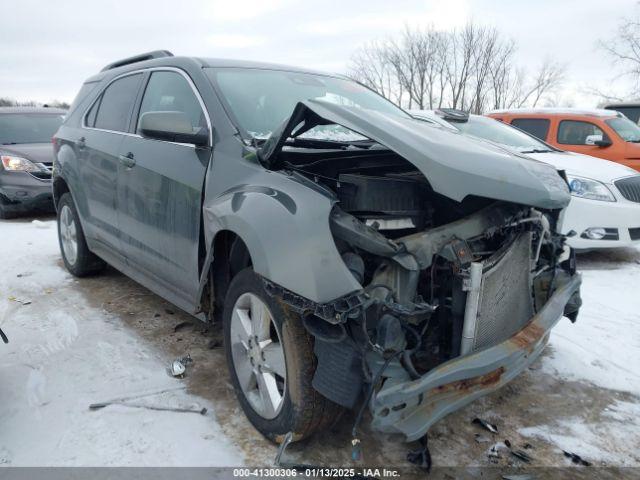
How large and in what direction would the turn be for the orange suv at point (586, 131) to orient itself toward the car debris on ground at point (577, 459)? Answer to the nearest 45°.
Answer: approximately 45° to its right

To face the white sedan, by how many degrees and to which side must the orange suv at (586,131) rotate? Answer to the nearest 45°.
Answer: approximately 45° to its right

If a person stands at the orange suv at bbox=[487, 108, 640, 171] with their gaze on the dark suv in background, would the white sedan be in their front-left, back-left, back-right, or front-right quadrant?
front-left

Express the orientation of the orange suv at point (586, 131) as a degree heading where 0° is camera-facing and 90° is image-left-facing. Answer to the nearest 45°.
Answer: approximately 315°

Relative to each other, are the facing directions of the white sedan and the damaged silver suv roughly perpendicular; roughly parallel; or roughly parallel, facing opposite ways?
roughly parallel

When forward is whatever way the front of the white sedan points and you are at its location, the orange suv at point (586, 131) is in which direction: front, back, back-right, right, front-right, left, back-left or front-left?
back-left

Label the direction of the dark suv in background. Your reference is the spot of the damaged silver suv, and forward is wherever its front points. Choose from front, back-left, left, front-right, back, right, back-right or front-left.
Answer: back

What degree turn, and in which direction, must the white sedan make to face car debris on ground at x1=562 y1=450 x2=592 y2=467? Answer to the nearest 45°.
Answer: approximately 45° to its right

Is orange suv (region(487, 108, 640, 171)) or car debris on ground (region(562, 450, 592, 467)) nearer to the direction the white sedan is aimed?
the car debris on ground

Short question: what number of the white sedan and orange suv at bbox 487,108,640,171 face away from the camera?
0

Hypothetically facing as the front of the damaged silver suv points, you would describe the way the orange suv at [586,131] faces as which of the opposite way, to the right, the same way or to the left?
the same way

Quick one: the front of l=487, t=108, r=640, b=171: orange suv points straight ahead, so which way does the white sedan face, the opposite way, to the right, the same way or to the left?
the same way

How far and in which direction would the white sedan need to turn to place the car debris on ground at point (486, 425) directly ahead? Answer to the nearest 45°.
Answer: approximately 45° to its right

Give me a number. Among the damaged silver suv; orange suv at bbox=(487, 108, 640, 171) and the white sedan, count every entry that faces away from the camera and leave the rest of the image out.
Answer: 0

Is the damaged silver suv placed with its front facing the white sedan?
no

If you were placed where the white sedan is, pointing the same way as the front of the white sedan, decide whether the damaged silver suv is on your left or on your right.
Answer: on your right

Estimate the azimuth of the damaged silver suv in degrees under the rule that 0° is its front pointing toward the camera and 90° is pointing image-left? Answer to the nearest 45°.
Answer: approximately 315°
